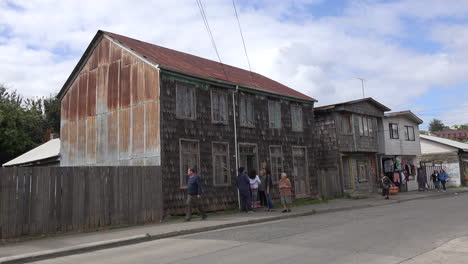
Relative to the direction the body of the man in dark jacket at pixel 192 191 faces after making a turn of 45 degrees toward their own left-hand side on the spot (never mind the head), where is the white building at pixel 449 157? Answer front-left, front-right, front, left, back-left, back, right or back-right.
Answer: back

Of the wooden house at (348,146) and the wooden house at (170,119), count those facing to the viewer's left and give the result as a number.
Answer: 0

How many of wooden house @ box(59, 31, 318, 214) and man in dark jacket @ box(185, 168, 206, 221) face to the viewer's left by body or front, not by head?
1

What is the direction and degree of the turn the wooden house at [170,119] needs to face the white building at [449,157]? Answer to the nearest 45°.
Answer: approximately 90° to its left

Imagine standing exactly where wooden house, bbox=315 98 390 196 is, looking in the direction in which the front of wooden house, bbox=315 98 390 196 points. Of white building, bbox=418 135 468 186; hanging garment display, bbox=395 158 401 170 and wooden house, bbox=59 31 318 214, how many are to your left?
2

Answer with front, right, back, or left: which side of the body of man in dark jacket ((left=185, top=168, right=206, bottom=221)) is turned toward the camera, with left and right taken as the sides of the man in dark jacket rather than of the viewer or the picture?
left

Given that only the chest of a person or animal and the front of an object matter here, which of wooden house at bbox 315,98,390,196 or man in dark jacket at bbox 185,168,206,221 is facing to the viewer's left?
the man in dark jacket

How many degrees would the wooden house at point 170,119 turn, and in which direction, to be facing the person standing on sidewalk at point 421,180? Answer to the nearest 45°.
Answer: approximately 90° to its left

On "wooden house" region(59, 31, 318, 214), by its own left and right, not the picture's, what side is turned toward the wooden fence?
right

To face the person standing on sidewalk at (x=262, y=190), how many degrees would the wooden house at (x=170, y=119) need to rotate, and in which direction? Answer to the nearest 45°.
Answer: approximately 45° to its left

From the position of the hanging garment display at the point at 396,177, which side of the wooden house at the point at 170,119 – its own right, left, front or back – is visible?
left

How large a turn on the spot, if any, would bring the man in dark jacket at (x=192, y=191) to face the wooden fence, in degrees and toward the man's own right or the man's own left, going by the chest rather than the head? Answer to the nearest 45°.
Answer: approximately 45° to the man's own left

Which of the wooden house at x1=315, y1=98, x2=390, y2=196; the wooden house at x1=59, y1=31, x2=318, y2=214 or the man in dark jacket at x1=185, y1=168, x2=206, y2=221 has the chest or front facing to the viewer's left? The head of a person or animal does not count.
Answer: the man in dark jacket

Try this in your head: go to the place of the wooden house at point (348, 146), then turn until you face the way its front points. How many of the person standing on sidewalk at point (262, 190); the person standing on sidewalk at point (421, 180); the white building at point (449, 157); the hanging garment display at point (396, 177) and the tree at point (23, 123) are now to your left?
3

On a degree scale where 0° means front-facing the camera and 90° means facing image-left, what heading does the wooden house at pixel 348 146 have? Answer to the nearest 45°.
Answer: approximately 315°

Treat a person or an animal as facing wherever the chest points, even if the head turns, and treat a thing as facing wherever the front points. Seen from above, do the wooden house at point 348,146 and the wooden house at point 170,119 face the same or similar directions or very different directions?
same or similar directions
